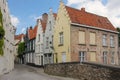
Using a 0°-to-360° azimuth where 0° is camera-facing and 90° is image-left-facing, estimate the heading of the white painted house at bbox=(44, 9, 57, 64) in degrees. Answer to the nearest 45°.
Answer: approximately 45°

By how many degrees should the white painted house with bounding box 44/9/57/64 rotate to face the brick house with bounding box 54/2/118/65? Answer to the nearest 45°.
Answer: approximately 90° to its left

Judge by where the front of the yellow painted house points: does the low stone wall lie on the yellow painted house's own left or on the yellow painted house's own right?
on the yellow painted house's own left

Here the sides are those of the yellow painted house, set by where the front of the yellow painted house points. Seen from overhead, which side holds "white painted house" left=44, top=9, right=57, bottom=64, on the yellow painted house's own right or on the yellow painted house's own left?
on the yellow painted house's own right

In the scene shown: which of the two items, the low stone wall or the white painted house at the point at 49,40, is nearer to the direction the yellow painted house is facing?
the low stone wall

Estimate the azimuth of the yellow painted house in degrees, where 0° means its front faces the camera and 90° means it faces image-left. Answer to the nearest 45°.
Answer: approximately 45°

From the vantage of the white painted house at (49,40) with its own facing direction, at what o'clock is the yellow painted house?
The yellow painted house is roughly at 10 o'clock from the white painted house.

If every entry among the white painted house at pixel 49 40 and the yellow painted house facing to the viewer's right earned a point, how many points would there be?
0
